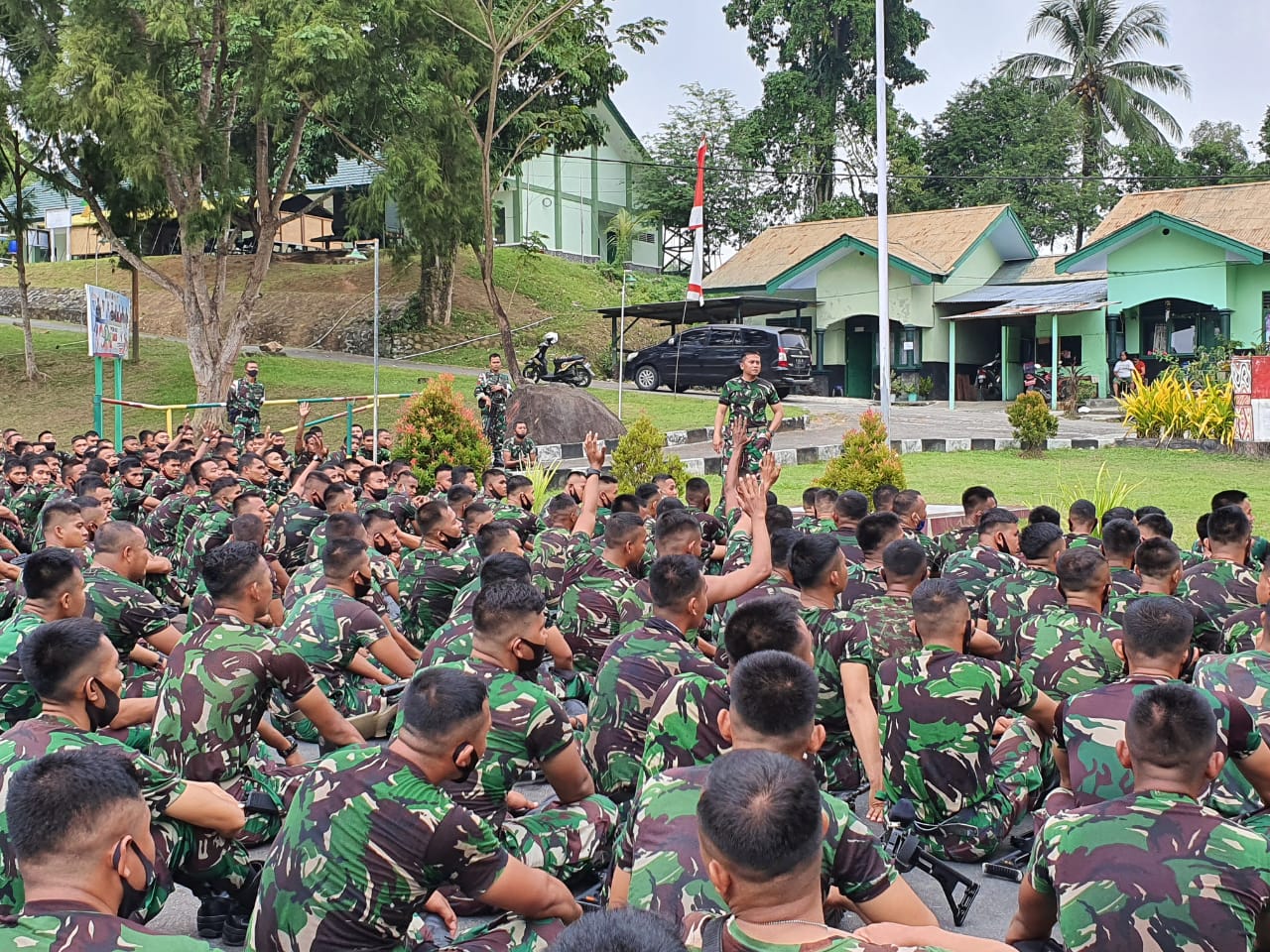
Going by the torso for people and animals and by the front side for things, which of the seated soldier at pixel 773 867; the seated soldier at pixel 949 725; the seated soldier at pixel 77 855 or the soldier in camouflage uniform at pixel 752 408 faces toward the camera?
the soldier in camouflage uniform

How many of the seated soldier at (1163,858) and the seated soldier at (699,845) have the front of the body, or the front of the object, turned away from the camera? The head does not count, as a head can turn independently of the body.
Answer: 2

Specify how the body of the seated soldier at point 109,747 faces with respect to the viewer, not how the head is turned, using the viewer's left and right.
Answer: facing away from the viewer and to the right of the viewer

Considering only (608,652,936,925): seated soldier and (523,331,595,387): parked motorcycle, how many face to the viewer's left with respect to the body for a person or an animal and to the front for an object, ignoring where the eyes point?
1

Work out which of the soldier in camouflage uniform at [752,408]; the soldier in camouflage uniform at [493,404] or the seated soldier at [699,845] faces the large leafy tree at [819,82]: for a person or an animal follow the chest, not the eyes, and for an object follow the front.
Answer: the seated soldier

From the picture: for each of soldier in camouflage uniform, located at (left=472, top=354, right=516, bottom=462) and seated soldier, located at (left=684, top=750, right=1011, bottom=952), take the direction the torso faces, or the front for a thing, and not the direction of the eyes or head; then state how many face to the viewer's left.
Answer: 0

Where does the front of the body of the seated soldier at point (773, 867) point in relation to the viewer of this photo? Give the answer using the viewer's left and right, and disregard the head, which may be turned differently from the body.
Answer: facing away from the viewer

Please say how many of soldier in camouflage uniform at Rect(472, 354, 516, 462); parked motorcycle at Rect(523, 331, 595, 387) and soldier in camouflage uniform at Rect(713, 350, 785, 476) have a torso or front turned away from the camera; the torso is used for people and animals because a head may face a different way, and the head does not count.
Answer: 0

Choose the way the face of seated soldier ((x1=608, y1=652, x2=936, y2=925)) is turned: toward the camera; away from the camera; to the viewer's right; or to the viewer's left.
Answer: away from the camera

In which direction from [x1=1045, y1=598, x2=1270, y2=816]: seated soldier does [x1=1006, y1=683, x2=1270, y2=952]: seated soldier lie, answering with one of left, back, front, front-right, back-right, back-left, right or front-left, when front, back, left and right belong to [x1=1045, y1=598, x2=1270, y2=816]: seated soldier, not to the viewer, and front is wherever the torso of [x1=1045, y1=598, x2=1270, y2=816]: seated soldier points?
back

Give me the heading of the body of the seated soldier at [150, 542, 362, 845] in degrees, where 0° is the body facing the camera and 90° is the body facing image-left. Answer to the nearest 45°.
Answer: approximately 225°

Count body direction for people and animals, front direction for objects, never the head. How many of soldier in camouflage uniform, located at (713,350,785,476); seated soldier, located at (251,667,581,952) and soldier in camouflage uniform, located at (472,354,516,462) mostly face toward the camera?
2

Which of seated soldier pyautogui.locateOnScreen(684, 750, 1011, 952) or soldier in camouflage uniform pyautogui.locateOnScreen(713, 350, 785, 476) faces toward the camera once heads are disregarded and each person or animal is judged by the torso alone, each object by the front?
the soldier in camouflage uniform

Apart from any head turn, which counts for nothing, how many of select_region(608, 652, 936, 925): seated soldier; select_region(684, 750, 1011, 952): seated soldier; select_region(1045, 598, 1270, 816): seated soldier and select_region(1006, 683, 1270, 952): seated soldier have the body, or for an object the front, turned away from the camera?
4

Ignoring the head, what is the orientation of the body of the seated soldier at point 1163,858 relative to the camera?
away from the camera

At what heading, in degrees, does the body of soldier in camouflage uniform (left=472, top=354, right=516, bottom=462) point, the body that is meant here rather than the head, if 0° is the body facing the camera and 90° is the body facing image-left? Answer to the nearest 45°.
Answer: approximately 0°

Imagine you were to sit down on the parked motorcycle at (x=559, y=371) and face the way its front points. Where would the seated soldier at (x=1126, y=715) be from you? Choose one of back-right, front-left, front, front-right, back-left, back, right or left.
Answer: left
